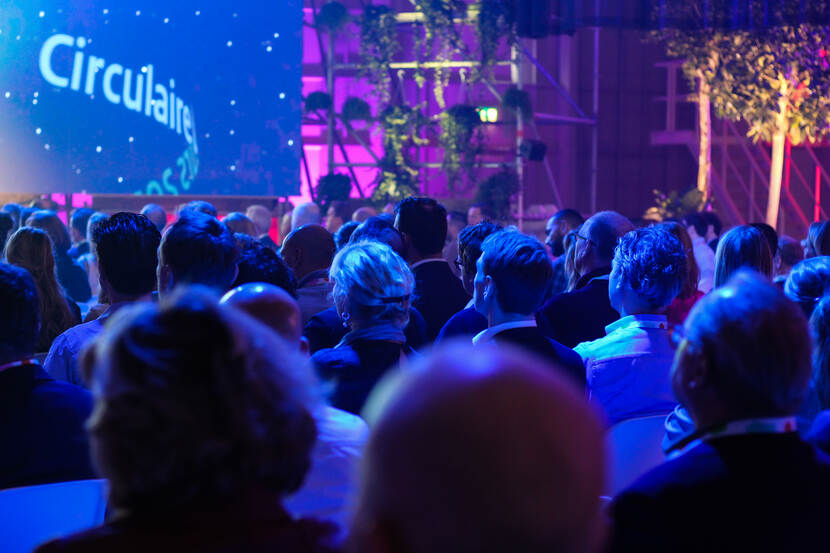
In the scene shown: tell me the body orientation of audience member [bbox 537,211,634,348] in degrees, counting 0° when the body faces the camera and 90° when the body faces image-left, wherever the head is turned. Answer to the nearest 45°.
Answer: approximately 135°

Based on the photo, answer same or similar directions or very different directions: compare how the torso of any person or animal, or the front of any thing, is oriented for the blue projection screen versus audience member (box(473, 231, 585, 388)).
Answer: very different directions

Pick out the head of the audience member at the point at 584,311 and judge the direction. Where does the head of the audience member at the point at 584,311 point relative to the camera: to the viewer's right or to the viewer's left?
to the viewer's left

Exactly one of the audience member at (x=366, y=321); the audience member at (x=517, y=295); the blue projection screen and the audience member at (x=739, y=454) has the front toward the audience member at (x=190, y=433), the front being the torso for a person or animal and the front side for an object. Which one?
the blue projection screen

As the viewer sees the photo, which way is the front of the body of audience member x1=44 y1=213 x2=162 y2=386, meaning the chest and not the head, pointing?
away from the camera

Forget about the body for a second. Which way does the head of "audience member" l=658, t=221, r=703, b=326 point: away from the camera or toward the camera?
away from the camera

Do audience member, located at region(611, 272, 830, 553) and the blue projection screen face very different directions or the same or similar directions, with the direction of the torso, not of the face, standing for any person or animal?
very different directions

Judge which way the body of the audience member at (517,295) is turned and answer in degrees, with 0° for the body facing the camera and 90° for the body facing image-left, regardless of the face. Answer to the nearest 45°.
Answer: approximately 135°

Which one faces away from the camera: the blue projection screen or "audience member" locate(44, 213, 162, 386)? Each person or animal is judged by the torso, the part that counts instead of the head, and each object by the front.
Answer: the audience member

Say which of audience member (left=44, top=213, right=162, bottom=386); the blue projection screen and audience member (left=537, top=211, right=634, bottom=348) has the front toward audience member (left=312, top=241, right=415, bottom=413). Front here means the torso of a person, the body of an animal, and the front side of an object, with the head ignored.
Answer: the blue projection screen

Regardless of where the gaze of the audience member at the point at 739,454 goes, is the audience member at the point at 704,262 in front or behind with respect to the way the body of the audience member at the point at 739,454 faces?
in front

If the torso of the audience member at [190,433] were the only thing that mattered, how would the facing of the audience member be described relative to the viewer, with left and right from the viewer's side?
facing away from the viewer

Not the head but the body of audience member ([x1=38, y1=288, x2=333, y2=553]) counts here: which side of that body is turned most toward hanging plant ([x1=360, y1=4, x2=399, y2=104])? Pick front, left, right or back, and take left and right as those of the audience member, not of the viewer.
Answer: front

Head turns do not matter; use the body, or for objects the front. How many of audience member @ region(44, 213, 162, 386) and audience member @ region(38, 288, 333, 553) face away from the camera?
2

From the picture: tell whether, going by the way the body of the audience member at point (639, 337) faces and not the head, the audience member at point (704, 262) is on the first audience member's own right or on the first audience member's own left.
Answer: on the first audience member's own right

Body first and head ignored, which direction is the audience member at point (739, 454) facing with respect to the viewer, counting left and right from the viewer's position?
facing away from the viewer and to the left of the viewer

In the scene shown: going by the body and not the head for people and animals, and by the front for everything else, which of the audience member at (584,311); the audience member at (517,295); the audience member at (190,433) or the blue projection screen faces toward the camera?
the blue projection screen
